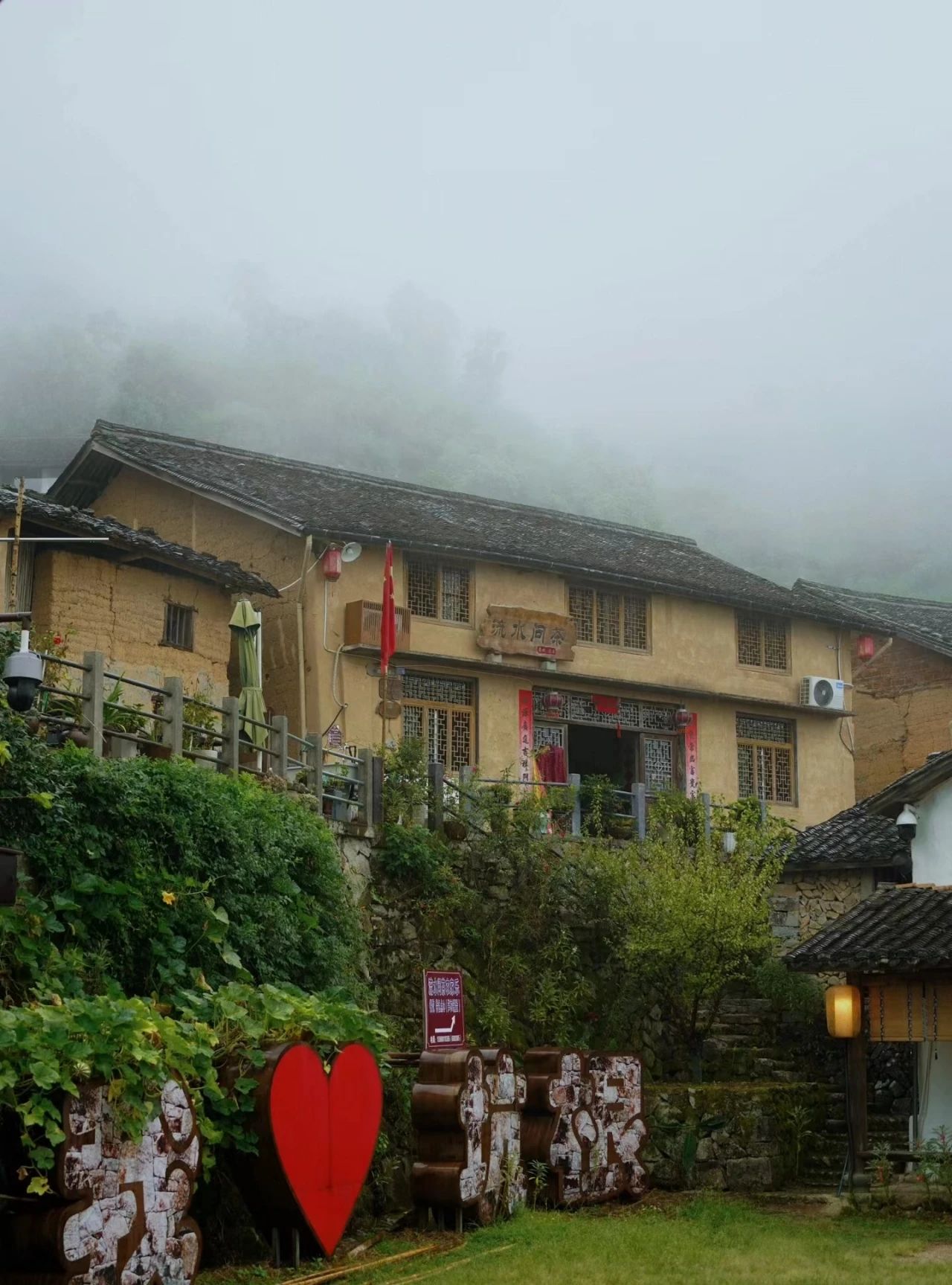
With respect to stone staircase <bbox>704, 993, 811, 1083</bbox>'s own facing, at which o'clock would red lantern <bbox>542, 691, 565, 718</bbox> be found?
The red lantern is roughly at 5 o'clock from the stone staircase.

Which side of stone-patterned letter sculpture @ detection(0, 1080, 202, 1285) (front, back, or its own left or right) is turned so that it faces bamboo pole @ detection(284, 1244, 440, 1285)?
left

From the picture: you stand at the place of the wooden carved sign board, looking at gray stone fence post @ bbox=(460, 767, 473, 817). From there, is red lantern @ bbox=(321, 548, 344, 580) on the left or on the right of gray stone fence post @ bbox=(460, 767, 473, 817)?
right

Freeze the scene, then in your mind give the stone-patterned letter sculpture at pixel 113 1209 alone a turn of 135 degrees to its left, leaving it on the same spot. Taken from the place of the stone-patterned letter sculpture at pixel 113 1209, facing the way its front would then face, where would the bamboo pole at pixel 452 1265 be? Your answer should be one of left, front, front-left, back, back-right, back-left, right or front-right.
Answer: front-right

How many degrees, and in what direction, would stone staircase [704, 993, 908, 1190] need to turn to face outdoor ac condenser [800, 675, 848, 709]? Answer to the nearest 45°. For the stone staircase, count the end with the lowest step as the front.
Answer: approximately 180°

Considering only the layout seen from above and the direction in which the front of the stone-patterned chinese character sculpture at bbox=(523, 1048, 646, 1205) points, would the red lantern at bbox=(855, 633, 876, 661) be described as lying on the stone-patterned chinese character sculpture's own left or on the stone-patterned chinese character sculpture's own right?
on the stone-patterned chinese character sculpture's own left

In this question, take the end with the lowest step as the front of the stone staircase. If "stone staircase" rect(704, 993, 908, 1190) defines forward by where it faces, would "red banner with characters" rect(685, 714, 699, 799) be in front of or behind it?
behind

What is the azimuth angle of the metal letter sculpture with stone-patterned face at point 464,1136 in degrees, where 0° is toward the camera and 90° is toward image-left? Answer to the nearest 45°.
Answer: approximately 315°

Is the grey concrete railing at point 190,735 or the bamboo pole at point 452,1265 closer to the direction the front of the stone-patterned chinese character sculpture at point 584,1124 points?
the bamboo pole

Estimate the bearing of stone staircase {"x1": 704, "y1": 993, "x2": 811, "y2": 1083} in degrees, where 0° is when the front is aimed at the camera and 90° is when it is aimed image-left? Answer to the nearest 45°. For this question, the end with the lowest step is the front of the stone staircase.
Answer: approximately 0°

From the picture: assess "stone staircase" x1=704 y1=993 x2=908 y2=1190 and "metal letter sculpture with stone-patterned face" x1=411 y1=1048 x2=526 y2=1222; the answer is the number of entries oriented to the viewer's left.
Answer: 0
